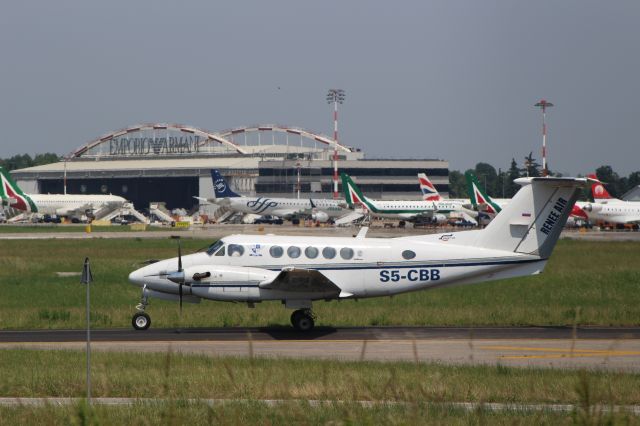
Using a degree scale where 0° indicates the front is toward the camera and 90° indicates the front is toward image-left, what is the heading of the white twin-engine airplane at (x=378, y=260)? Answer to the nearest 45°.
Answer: approximately 90°
